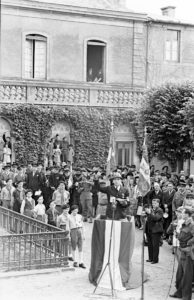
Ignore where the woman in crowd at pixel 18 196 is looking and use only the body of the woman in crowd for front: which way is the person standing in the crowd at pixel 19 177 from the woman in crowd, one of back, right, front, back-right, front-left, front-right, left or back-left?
back-left

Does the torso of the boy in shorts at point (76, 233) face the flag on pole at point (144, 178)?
no

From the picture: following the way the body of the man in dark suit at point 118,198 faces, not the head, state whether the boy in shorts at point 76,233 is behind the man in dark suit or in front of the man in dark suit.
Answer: in front

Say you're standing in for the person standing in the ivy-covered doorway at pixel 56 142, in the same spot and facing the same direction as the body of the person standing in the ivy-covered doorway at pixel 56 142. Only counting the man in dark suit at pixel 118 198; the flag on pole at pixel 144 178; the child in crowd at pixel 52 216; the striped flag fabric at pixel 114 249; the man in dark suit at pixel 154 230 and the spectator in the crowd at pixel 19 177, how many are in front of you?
6

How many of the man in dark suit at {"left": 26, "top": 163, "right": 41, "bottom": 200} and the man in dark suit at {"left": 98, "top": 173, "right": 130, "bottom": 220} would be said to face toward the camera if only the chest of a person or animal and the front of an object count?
2
